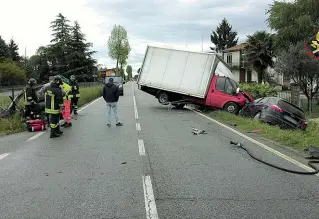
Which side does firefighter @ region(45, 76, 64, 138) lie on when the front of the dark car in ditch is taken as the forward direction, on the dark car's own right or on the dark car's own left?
on the dark car's own left

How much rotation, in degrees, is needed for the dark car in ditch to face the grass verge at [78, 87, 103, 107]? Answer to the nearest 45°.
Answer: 0° — it already faces it

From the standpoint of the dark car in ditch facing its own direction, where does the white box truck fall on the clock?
The white box truck is roughly at 12 o'clock from the dark car in ditch.

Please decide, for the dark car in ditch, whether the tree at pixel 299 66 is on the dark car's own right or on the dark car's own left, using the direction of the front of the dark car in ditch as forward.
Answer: on the dark car's own right

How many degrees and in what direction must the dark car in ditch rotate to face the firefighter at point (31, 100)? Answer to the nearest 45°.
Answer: approximately 45° to its left

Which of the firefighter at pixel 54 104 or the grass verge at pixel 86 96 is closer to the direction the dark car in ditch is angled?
the grass verge

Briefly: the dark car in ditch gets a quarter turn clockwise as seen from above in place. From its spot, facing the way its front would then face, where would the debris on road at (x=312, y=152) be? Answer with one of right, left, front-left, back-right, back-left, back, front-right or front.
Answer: back-right

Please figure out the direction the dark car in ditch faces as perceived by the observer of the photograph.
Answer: facing away from the viewer and to the left of the viewer
